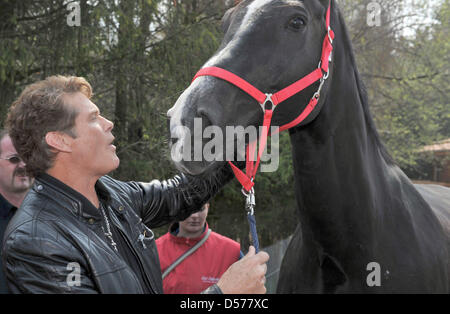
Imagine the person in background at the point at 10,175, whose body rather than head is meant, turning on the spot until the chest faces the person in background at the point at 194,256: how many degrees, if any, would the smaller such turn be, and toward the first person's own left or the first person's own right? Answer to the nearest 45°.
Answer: approximately 45° to the first person's own left

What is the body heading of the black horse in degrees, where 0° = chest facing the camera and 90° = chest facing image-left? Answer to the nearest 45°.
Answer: approximately 45°

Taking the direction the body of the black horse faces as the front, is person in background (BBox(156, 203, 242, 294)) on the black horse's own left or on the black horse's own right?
on the black horse's own right

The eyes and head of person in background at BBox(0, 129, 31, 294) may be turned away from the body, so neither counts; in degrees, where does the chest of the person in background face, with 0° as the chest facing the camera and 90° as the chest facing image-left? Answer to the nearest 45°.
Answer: approximately 315°

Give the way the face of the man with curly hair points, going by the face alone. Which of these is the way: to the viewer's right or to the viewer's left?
to the viewer's right
